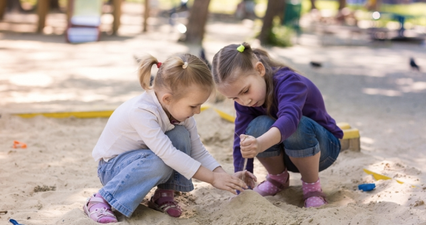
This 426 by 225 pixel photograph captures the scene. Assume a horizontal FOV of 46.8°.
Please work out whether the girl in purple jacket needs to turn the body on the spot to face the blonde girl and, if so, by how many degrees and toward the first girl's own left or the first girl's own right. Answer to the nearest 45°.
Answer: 0° — they already face them

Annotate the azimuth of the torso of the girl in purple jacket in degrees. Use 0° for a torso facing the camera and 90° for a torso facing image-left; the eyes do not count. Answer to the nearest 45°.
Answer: approximately 45°

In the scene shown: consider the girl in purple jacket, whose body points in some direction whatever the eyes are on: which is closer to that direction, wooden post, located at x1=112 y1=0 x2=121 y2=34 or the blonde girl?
the blonde girl

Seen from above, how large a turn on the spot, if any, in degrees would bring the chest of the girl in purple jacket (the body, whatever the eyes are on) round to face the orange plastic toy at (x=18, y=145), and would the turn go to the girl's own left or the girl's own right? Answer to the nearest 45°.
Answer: approximately 45° to the girl's own right

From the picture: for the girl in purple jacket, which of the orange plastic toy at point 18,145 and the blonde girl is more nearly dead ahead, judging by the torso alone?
the blonde girl

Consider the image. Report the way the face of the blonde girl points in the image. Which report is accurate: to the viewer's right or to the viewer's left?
to the viewer's right
